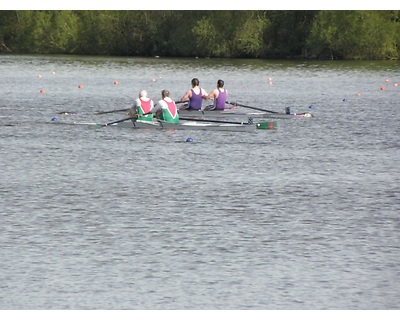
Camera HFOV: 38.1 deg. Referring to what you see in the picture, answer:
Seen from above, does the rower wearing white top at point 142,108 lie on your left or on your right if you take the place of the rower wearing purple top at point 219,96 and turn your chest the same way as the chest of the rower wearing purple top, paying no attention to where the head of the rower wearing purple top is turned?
on your left
